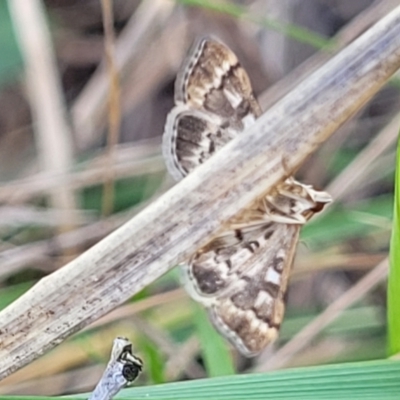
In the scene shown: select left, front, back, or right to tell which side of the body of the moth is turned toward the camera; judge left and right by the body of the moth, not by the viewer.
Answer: right
